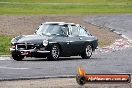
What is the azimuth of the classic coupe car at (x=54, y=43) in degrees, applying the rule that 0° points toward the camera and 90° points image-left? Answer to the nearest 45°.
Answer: approximately 45°
